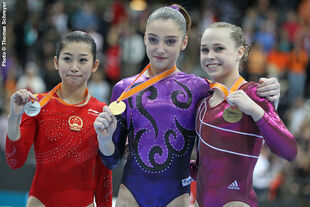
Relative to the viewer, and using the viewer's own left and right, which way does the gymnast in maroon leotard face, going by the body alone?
facing the viewer and to the left of the viewer

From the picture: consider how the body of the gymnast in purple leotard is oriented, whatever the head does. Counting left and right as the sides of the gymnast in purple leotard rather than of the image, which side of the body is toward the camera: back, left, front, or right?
front

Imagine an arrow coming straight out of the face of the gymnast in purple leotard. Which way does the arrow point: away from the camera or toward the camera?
toward the camera

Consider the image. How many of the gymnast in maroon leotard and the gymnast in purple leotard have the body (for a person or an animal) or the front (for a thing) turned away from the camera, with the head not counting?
0
